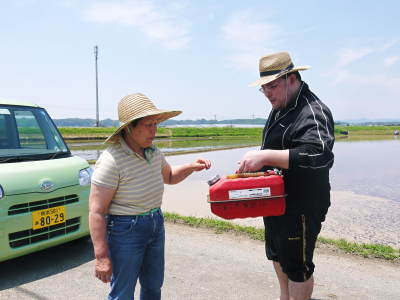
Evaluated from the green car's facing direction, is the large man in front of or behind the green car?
in front

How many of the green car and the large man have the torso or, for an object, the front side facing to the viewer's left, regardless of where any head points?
1

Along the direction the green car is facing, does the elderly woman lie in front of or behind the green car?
in front

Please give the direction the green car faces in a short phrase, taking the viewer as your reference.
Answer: facing the viewer and to the right of the viewer

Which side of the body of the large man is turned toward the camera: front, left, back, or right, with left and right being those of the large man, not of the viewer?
left

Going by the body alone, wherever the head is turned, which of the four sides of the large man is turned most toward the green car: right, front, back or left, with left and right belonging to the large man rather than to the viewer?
front

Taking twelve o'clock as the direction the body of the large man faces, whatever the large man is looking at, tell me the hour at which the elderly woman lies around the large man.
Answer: The elderly woman is roughly at 11 o'clock from the large man.

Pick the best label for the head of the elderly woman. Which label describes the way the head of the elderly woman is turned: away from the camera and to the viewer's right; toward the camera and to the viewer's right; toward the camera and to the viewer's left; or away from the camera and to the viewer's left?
toward the camera and to the viewer's right

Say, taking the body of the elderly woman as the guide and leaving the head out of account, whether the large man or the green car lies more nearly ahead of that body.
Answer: the large man

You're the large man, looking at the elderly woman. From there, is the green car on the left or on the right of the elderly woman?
right

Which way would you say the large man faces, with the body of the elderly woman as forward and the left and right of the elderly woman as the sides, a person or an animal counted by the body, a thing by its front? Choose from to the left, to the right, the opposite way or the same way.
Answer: the opposite way
